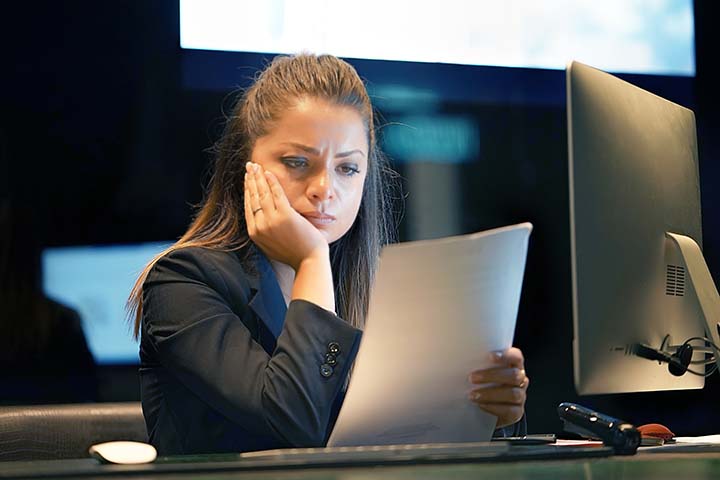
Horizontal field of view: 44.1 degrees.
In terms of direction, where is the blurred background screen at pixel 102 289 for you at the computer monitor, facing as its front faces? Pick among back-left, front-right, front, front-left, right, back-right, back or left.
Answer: front

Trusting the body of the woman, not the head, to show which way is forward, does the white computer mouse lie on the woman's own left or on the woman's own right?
on the woman's own right

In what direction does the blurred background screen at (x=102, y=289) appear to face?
toward the camera

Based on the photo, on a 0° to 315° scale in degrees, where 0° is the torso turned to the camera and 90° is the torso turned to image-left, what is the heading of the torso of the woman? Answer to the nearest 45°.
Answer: approximately 315°

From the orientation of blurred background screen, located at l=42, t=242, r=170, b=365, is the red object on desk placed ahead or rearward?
ahead

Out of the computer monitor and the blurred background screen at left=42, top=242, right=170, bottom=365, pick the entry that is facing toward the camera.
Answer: the blurred background screen

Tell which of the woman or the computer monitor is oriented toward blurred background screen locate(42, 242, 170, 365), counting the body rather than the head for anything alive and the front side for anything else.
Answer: the computer monitor

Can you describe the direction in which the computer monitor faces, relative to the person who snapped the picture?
facing away from the viewer and to the left of the viewer

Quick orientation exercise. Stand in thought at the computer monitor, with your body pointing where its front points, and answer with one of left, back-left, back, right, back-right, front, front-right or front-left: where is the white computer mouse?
left

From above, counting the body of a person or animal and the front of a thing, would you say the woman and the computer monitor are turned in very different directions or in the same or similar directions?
very different directions

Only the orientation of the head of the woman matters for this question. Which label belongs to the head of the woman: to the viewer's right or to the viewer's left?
to the viewer's right

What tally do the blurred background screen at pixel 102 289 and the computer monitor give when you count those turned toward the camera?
1
